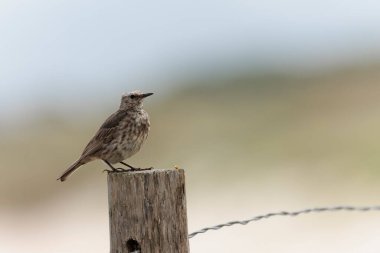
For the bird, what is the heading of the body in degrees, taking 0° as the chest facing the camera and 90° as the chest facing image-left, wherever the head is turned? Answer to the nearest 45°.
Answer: approximately 270°
